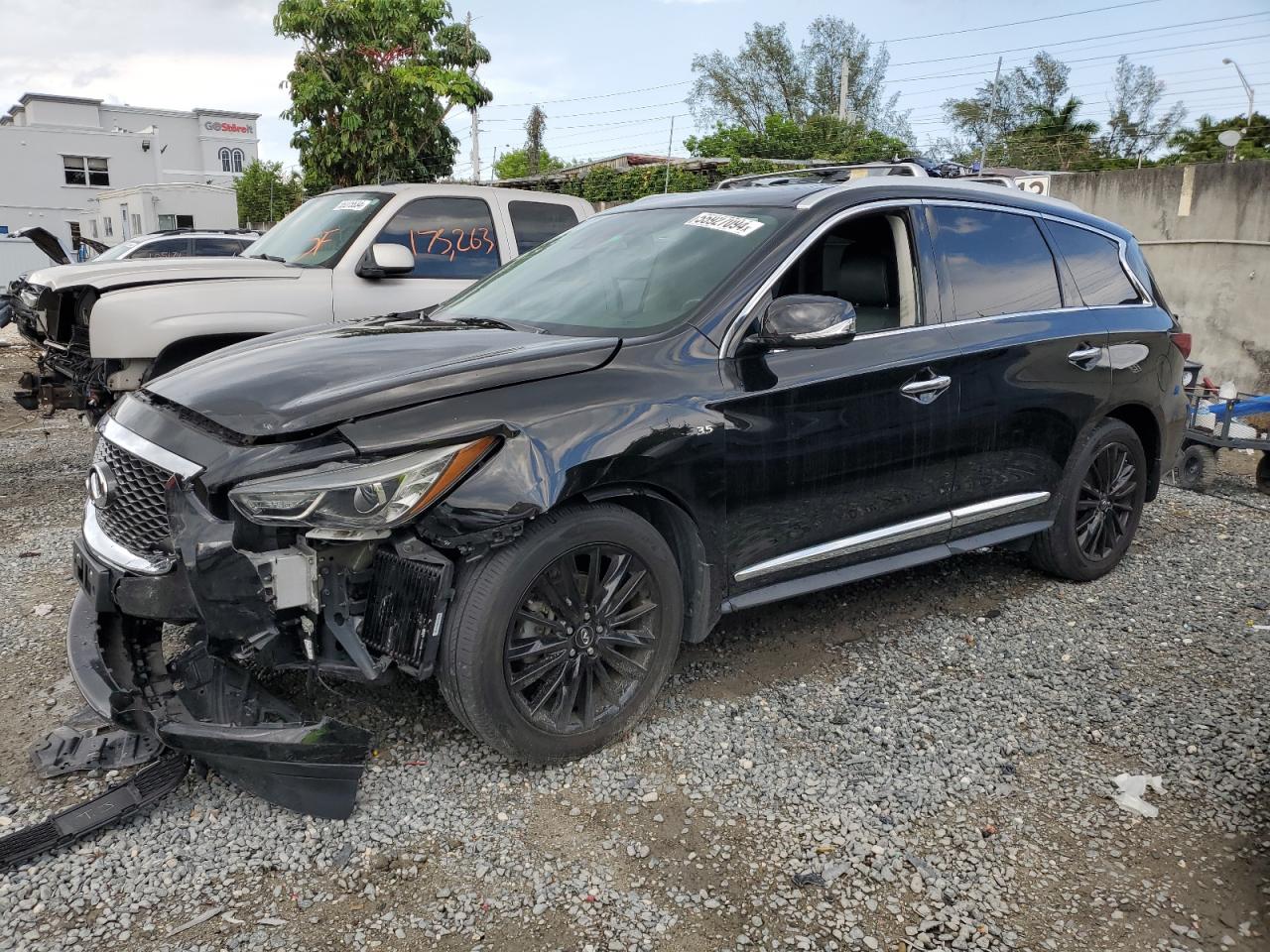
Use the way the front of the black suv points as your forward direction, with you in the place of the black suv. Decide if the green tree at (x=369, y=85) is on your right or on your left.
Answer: on your right

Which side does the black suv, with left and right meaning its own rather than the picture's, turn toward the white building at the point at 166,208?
right

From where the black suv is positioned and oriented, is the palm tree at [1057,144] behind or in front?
behind

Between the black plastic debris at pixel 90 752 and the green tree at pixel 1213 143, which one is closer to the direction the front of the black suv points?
the black plastic debris

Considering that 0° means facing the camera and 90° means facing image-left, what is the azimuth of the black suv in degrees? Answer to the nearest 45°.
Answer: approximately 45°

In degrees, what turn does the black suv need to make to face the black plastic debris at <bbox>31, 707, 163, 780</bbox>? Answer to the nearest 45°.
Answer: approximately 45° to its right

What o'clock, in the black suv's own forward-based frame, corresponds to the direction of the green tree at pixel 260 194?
The green tree is roughly at 4 o'clock from the black suv.

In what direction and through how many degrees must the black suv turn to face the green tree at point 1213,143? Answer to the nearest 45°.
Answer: approximately 180°

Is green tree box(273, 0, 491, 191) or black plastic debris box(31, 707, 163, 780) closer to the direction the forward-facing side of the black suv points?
the black plastic debris

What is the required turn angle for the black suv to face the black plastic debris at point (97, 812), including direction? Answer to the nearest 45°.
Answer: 0° — it already faces it
